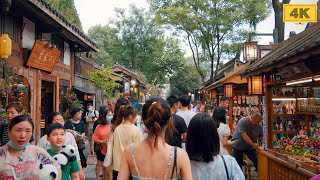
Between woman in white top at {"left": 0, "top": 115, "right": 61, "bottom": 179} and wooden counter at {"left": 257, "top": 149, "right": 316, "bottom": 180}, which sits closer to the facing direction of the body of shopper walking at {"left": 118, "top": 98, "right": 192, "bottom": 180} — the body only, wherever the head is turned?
the wooden counter

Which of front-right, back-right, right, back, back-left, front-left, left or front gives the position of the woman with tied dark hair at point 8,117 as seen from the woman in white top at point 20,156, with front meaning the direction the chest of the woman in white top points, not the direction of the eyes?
back

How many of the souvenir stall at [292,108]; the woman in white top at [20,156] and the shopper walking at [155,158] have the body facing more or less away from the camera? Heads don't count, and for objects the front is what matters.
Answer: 1

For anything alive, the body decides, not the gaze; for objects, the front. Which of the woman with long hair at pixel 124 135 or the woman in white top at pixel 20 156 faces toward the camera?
the woman in white top

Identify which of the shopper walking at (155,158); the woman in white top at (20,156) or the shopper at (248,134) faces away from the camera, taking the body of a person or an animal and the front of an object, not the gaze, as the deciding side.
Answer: the shopper walking at (155,158)

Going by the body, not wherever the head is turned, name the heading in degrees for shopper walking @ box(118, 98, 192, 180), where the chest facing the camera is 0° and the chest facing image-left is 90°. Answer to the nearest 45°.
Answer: approximately 180°

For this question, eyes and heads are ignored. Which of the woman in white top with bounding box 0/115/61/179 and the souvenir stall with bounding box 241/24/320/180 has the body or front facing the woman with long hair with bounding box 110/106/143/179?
the souvenir stall

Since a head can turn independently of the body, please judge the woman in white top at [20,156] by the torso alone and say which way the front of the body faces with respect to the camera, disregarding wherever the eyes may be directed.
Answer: toward the camera

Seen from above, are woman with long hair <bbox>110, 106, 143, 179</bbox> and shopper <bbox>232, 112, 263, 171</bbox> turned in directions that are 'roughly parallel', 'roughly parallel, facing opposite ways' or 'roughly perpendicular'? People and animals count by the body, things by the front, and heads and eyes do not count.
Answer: roughly perpendicular

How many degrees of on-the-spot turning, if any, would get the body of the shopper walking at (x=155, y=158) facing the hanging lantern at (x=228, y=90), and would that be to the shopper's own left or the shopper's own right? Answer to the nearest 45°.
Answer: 0° — they already face it

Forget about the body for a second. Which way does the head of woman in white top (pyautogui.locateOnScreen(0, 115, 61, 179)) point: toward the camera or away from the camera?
toward the camera

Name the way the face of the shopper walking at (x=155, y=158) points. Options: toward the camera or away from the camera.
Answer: away from the camera
